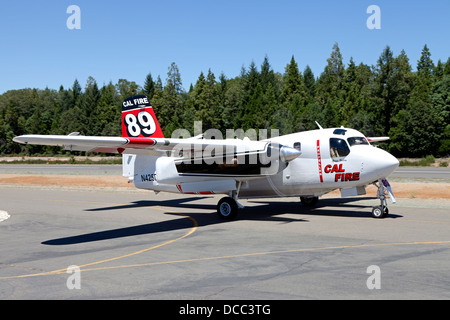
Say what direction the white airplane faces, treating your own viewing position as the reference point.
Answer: facing the viewer and to the right of the viewer
